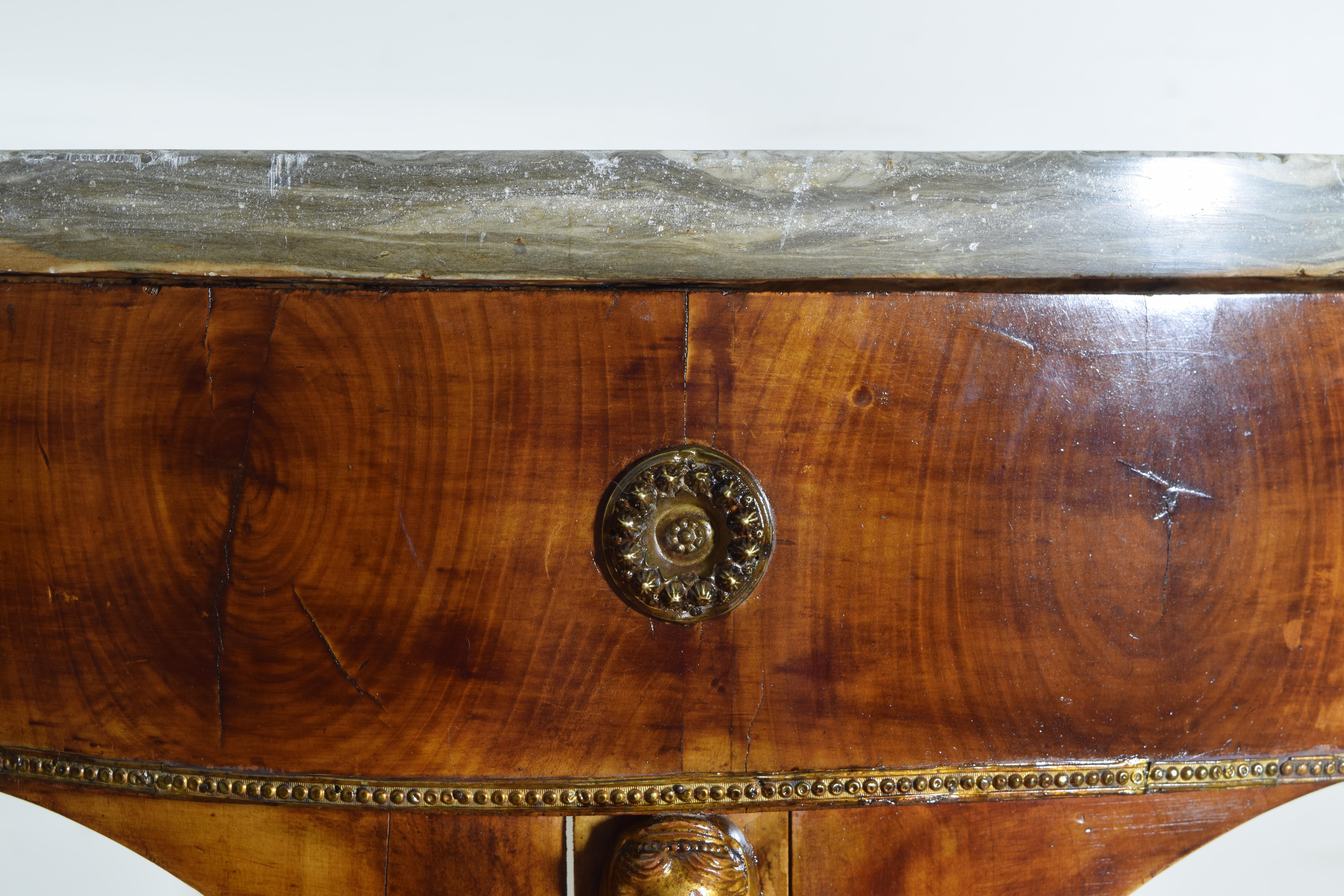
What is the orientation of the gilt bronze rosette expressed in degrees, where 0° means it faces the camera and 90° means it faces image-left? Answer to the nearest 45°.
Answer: approximately 0°
